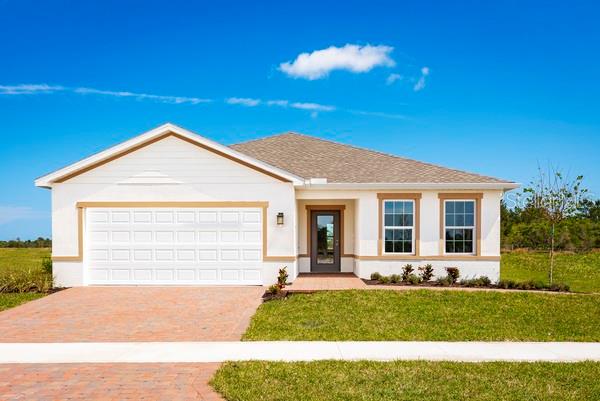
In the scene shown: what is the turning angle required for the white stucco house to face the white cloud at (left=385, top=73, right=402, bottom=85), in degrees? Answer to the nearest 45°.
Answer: approximately 135° to its left

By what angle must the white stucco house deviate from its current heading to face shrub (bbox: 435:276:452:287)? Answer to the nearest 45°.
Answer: approximately 90° to its left

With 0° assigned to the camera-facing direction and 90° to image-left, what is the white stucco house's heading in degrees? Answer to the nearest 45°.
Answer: approximately 0°

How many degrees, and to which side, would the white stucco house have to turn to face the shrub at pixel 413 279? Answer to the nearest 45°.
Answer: approximately 90° to its left

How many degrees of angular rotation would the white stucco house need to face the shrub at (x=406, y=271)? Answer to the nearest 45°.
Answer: approximately 90° to its left
